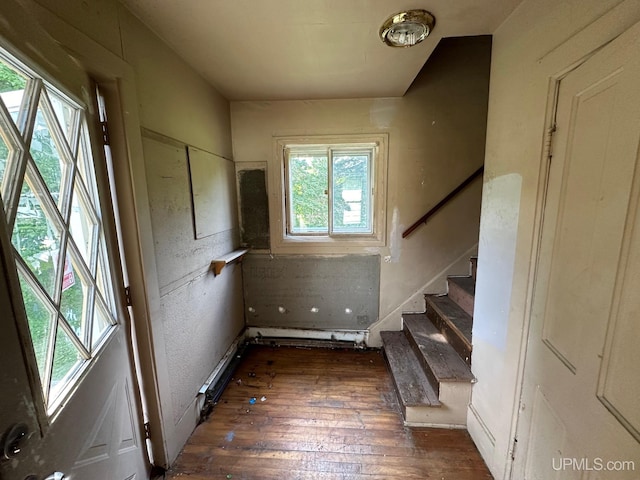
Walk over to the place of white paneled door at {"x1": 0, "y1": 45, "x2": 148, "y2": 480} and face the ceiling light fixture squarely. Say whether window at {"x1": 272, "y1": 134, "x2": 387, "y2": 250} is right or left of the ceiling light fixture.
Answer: left

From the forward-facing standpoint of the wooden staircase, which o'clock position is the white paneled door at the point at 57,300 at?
The white paneled door is roughly at 10 o'clock from the wooden staircase.

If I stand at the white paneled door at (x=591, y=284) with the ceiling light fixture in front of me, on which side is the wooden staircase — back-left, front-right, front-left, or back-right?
front-right

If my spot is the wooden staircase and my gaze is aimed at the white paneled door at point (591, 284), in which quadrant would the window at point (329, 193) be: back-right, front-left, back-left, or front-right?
back-right

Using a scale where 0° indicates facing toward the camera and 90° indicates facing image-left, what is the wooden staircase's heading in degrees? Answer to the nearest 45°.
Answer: approximately 90°

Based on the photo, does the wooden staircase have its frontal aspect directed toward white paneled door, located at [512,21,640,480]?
no

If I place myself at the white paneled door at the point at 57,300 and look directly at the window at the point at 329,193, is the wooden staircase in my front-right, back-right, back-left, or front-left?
front-right

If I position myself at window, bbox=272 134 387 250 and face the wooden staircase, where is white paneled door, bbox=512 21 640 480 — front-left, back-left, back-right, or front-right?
front-right

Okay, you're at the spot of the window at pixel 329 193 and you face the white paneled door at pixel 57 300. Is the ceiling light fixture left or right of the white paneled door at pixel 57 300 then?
left

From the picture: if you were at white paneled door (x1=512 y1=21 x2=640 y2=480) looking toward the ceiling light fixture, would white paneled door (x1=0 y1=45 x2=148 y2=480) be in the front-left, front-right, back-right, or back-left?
front-left
